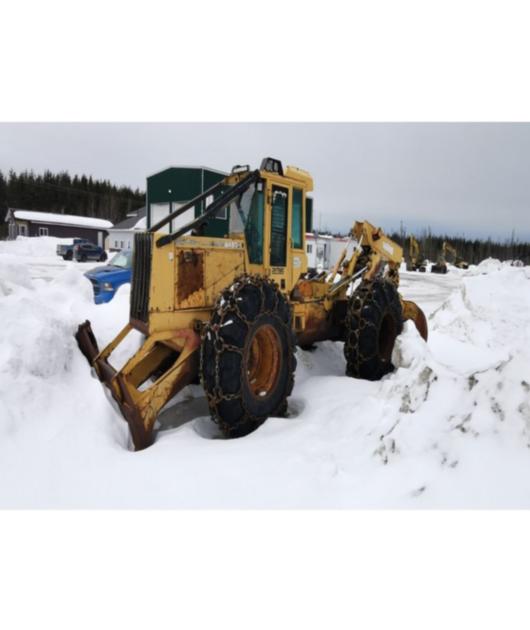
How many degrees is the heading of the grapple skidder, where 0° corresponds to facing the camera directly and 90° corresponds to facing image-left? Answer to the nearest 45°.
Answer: approximately 45°

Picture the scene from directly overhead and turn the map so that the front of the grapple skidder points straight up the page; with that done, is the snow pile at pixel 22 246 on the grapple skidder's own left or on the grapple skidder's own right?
on the grapple skidder's own right

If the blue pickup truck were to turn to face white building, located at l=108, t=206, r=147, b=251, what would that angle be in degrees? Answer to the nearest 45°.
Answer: approximately 135° to its right

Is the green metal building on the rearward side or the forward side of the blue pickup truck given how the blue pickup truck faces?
on the rearward side

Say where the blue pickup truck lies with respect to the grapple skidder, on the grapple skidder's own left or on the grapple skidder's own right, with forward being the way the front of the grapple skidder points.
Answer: on the grapple skidder's own right

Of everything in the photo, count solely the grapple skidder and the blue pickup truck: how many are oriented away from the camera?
0

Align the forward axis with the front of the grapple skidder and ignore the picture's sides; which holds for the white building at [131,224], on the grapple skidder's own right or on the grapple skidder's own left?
on the grapple skidder's own right

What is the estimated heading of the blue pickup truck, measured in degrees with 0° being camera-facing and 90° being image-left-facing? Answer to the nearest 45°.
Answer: approximately 45°

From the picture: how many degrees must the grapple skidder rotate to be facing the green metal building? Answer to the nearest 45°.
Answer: approximately 135° to its right
